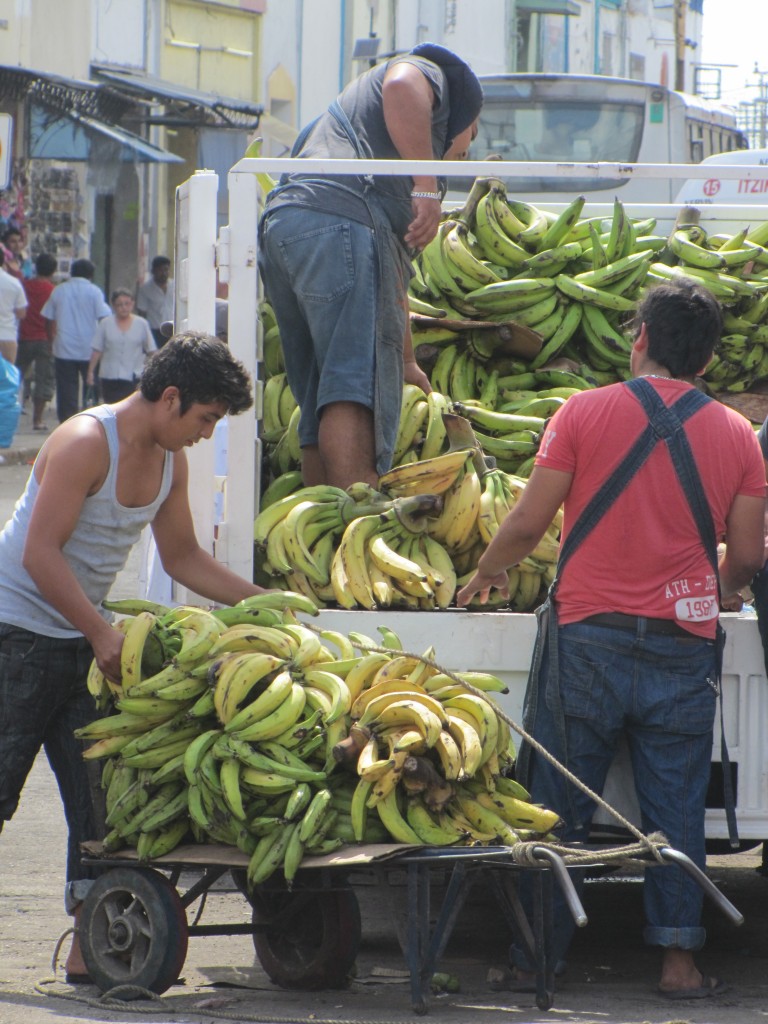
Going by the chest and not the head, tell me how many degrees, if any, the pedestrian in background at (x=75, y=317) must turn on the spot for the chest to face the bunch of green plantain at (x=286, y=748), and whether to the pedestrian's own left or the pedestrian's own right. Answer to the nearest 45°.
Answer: approximately 180°

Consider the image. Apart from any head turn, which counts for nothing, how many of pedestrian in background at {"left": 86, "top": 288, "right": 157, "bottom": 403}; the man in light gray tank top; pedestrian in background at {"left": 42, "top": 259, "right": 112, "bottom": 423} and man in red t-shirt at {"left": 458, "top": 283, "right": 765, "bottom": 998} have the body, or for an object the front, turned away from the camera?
2

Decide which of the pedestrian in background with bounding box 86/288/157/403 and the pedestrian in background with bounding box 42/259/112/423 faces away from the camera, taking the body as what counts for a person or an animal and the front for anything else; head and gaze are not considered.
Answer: the pedestrian in background with bounding box 42/259/112/423

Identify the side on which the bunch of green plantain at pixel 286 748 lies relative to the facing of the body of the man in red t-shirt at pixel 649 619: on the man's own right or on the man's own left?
on the man's own left

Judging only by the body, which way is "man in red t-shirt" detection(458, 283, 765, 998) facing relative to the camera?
away from the camera

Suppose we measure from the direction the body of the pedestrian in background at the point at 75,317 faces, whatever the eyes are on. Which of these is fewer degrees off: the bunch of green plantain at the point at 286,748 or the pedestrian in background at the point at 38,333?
the pedestrian in background

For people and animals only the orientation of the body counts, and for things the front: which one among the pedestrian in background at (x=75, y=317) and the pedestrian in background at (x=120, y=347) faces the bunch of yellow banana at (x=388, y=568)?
the pedestrian in background at (x=120, y=347)

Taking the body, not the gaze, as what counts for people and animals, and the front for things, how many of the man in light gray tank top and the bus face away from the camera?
0

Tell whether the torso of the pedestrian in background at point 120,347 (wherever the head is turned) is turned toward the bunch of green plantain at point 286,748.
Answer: yes

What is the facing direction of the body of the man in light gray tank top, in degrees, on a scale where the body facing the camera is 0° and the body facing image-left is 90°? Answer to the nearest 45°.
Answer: approximately 315°

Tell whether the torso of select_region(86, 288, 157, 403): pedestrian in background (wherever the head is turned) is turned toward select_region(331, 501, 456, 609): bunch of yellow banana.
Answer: yes

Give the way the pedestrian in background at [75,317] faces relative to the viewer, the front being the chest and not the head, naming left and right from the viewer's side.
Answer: facing away from the viewer

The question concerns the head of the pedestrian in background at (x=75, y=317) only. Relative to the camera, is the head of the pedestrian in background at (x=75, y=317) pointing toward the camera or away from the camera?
away from the camera
